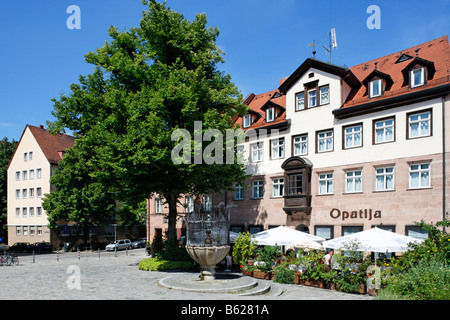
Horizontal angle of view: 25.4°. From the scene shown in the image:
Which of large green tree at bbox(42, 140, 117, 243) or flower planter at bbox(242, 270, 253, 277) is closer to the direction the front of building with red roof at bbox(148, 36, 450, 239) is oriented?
the flower planter

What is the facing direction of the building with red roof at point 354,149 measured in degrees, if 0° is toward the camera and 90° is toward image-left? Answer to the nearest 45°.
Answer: approximately 45°

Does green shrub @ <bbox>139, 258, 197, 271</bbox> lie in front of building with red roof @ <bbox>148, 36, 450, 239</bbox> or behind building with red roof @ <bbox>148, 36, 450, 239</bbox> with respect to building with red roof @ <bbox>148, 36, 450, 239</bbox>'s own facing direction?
in front
